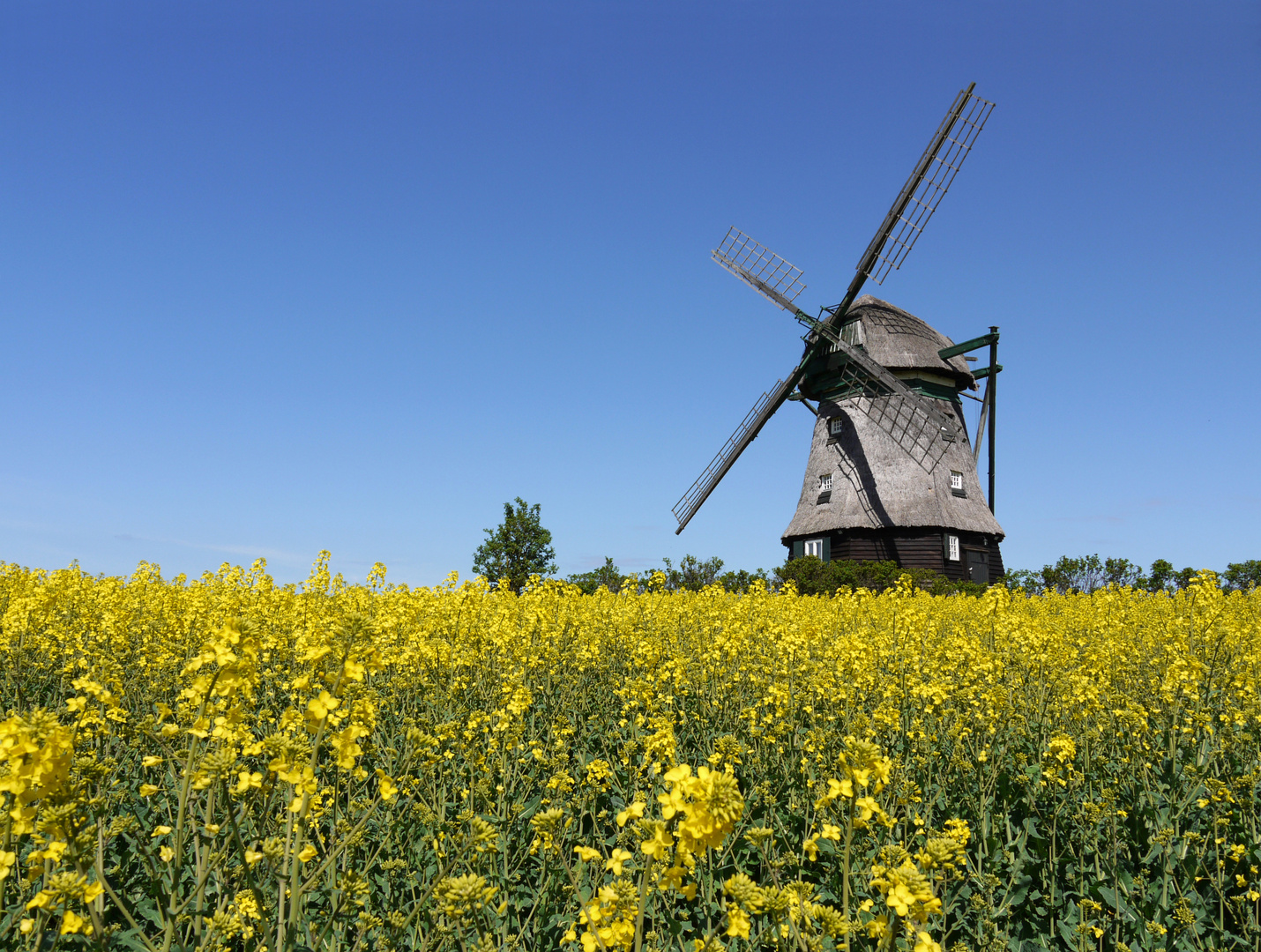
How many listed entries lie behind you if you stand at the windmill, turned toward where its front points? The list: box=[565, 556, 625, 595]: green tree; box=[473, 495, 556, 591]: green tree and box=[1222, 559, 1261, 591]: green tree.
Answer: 1

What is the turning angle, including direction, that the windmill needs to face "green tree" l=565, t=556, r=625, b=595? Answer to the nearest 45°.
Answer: approximately 45° to its right

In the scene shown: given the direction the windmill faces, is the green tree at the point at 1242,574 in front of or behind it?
behind

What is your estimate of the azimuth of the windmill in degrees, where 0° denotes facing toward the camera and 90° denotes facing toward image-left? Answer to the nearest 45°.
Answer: approximately 45°

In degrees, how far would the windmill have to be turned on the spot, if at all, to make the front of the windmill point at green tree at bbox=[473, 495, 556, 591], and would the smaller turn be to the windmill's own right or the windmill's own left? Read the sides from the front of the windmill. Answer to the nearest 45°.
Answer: approximately 45° to the windmill's own right

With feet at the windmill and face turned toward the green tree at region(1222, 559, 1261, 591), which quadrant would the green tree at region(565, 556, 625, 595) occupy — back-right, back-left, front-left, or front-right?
back-left
